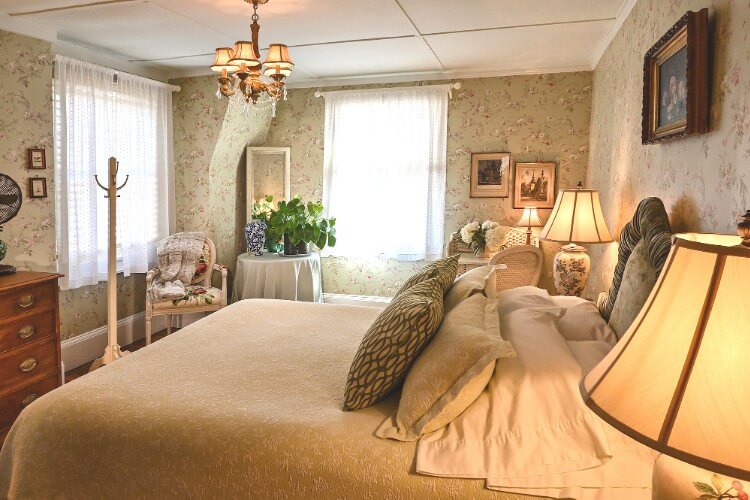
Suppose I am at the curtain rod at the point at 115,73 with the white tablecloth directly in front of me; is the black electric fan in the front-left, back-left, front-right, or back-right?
back-right

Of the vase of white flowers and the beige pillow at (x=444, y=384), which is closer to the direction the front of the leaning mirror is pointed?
the beige pillow

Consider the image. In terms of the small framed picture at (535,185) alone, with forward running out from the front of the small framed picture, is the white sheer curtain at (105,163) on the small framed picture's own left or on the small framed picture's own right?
on the small framed picture's own right

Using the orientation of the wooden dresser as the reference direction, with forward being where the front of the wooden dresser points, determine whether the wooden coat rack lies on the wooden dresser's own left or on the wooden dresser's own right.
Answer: on the wooden dresser's own left

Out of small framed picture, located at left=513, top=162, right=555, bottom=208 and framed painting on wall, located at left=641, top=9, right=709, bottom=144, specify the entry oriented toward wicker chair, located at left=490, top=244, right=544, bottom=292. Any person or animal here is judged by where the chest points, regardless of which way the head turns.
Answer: the small framed picture

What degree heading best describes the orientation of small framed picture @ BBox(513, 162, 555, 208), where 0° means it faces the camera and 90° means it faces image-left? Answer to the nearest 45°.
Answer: approximately 0°

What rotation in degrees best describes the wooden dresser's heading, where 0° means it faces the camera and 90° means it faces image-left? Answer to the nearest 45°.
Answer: approximately 315°
